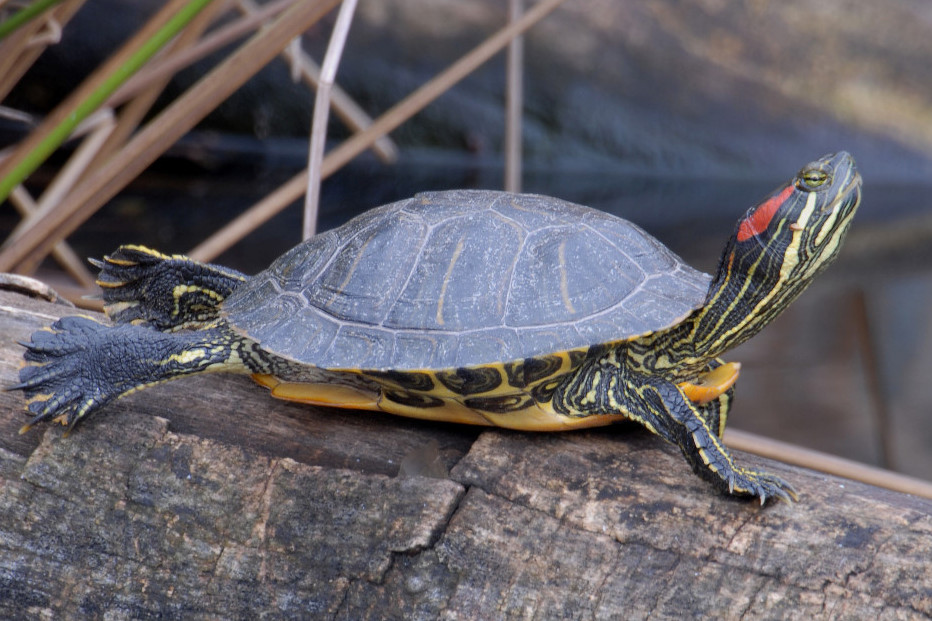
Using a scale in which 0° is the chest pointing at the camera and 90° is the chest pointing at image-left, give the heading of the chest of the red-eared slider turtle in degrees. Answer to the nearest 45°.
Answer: approximately 270°

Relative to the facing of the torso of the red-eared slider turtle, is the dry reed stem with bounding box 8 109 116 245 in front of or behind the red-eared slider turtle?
behind

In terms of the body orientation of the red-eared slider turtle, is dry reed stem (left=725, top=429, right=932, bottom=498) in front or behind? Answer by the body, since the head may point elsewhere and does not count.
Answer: in front
